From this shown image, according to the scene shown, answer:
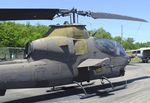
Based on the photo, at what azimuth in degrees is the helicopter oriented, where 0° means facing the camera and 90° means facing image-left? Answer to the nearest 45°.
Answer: approximately 225°
